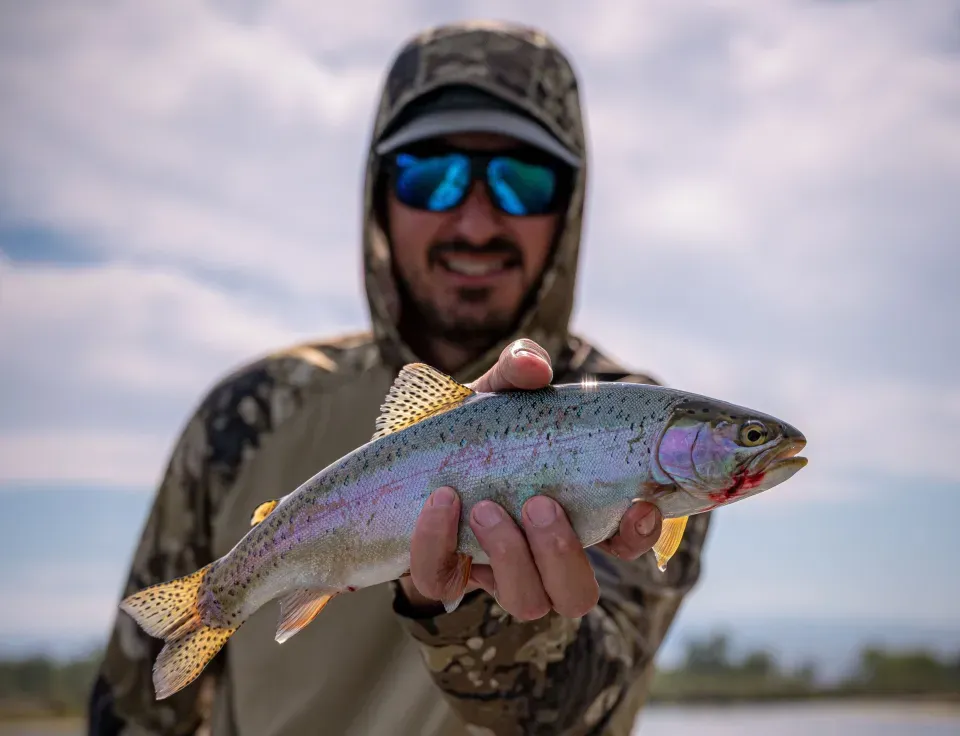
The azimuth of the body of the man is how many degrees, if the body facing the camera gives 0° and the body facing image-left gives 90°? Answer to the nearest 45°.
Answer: approximately 0°
